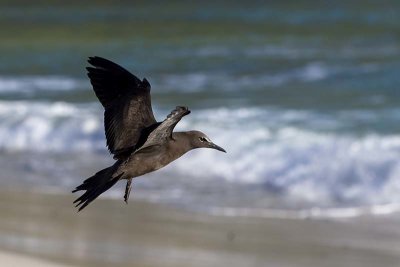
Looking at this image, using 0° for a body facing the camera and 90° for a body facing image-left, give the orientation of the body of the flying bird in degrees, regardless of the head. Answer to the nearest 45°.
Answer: approximately 270°
